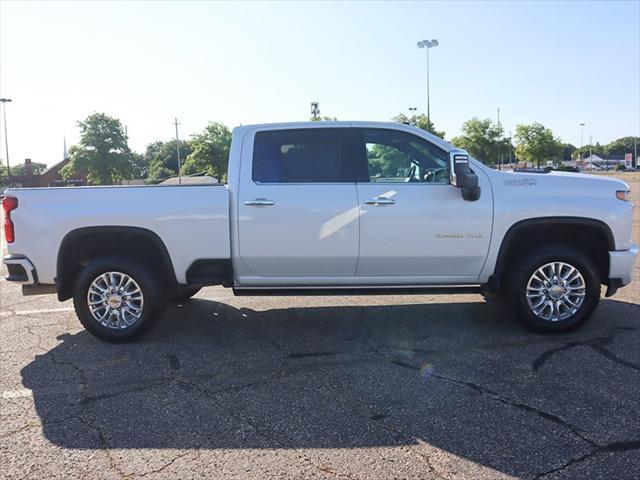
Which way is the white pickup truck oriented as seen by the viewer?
to the viewer's right
